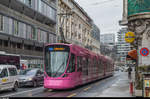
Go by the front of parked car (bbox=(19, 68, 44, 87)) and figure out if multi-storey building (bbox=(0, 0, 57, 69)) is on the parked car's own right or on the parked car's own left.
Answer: on the parked car's own right

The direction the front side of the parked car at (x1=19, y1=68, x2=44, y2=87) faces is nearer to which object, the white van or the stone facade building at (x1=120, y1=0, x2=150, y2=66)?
the white van

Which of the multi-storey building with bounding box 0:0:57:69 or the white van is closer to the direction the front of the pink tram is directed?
the white van

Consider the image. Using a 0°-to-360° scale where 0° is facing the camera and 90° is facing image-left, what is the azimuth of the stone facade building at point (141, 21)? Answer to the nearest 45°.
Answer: approximately 45°

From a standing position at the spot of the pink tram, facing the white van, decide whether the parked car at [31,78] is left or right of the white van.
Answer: right

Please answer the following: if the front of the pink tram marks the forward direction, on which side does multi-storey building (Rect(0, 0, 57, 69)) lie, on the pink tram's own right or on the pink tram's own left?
on the pink tram's own right

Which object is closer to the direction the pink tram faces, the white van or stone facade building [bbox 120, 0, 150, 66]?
the white van

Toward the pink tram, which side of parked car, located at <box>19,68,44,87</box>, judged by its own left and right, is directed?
back

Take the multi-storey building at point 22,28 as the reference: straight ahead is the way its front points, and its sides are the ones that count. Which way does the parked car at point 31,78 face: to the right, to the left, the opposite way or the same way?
to the right
